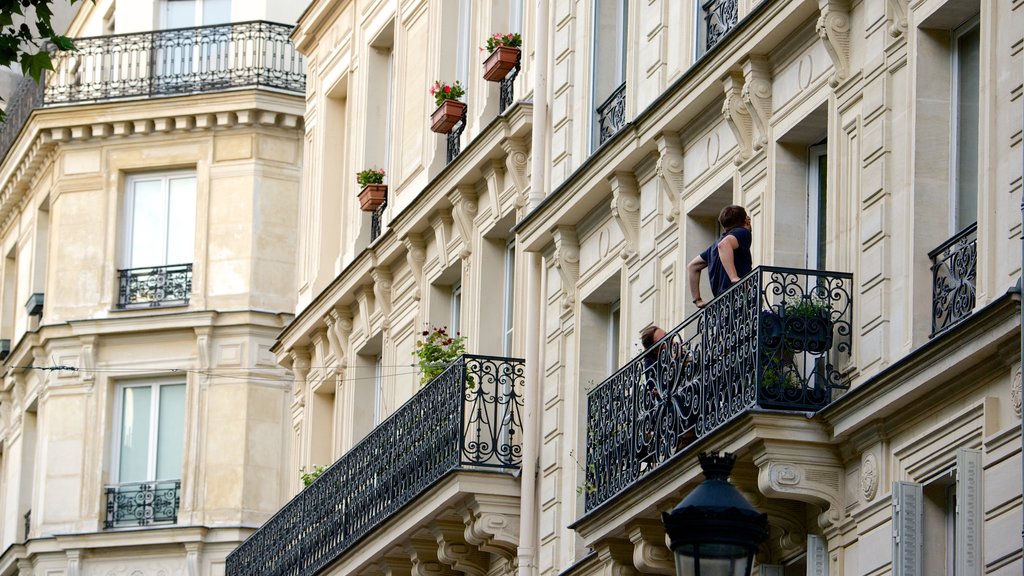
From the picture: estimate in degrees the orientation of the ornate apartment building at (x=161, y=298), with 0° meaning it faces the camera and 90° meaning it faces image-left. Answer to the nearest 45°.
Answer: approximately 0°

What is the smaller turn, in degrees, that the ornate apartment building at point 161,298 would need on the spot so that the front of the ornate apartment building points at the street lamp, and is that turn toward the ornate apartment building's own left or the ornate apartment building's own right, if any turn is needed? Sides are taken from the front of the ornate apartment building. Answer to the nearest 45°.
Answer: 0° — it already faces it

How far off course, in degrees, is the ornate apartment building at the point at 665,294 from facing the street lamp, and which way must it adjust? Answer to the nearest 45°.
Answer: approximately 45° to its left

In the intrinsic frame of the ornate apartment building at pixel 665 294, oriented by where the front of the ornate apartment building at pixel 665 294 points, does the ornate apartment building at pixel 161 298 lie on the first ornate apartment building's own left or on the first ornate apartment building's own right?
on the first ornate apartment building's own right
